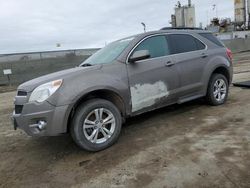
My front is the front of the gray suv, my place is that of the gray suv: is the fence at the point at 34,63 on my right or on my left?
on my right

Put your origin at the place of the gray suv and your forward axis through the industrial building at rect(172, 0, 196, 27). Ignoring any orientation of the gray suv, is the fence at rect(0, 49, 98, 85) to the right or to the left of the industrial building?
left

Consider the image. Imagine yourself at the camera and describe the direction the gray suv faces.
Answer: facing the viewer and to the left of the viewer

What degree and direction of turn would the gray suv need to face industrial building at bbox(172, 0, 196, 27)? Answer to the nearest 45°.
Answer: approximately 135° to its right
